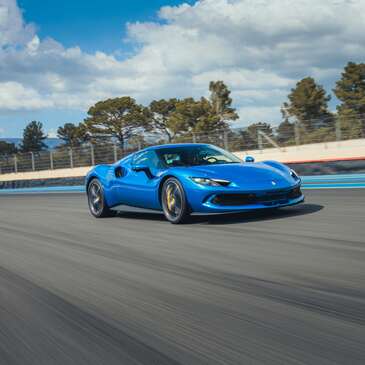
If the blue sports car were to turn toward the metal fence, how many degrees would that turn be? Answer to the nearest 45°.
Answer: approximately 135° to its left

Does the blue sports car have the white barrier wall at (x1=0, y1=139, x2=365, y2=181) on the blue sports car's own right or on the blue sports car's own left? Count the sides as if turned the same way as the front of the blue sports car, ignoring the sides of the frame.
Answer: on the blue sports car's own left
